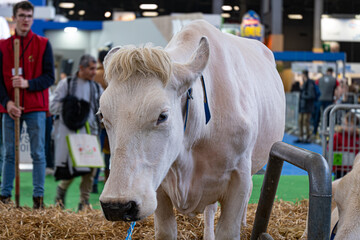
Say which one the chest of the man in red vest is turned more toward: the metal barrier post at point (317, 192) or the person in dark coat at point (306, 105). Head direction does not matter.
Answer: the metal barrier post

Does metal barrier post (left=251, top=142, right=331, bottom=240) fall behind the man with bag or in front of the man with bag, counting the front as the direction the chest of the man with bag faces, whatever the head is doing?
in front

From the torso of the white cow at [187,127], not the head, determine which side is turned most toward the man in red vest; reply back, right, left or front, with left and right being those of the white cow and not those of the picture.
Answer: right

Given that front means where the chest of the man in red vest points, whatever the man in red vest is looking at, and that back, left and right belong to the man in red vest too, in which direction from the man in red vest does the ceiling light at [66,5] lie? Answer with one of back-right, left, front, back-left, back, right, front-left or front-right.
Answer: back

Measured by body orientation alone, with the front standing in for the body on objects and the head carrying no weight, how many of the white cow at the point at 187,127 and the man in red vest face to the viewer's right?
0

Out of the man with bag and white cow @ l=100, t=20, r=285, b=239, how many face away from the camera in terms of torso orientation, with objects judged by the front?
0

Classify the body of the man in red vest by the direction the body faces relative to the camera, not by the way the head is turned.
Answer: toward the camera

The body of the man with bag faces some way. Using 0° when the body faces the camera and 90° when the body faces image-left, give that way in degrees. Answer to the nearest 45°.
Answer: approximately 315°

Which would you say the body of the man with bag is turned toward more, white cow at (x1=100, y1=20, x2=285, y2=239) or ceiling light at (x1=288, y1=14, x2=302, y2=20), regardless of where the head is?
the white cow

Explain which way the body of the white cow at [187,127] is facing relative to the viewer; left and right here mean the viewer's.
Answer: facing the viewer and to the left of the viewer

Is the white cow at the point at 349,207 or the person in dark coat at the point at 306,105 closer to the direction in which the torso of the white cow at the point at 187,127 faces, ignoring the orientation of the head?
the white cow

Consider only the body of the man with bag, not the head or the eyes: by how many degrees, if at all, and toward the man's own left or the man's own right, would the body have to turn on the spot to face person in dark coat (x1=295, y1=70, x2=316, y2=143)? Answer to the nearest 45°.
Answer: approximately 90° to the man's own left

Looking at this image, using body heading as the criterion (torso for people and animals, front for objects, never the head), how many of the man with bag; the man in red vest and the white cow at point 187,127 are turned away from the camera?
0
